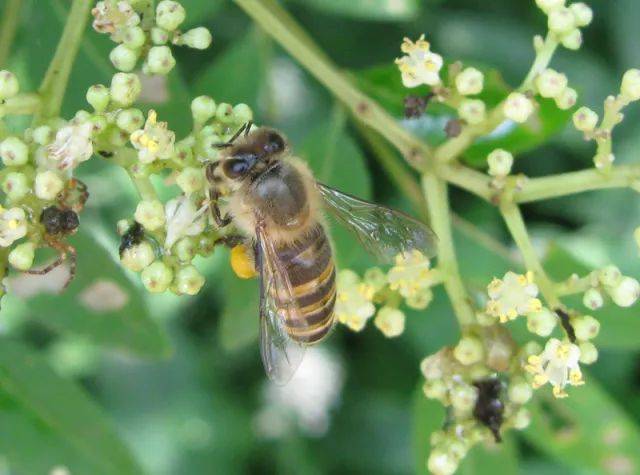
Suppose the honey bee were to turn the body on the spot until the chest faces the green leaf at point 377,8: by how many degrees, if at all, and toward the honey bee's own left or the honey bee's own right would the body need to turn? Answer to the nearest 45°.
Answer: approximately 45° to the honey bee's own right

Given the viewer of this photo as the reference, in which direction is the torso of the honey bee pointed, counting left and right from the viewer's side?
facing away from the viewer and to the left of the viewer

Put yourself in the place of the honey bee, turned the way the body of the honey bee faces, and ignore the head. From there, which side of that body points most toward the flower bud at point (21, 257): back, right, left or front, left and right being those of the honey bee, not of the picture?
left

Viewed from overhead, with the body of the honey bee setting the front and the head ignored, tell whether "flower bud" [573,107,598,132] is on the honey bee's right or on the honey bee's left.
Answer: on the honey bee's right

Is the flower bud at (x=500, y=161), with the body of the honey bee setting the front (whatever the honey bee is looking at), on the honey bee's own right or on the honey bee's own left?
on the honey bee's own right

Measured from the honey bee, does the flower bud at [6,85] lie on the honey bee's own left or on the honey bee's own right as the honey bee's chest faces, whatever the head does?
on the honey bee's own left

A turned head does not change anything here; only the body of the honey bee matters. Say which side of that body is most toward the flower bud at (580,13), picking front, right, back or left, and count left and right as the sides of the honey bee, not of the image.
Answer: right

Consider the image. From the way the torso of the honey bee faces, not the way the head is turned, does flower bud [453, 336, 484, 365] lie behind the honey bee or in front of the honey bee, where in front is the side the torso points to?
behind
